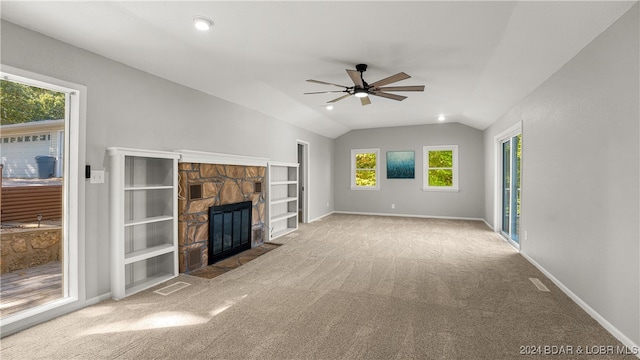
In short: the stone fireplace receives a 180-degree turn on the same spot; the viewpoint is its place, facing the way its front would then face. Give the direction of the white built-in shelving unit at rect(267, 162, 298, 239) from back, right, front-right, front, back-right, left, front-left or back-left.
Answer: right

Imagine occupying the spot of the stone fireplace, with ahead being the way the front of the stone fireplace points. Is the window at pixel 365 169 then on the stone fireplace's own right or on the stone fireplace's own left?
on the stone fireplace's own left

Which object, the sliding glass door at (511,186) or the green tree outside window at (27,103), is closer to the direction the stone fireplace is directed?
the sliding glass door

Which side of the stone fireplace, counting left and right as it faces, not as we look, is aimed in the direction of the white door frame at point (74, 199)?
right

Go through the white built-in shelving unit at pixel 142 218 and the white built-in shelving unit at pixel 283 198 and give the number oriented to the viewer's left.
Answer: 0

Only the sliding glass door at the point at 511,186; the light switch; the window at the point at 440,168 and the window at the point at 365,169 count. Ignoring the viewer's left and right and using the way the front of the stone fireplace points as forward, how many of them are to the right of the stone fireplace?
1

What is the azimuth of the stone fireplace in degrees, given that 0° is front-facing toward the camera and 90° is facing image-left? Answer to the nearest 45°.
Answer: approximately 315°

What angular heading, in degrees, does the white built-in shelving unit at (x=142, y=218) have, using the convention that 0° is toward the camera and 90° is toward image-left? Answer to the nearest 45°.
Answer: approximately 315°

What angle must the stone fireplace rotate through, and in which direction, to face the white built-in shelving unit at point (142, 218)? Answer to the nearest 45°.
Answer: approximately 90° to its right

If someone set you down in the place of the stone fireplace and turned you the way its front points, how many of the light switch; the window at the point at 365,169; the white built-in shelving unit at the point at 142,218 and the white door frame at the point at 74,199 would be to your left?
1

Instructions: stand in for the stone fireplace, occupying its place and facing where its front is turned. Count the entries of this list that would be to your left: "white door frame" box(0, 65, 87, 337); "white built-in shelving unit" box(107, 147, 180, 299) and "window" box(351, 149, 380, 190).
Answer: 1

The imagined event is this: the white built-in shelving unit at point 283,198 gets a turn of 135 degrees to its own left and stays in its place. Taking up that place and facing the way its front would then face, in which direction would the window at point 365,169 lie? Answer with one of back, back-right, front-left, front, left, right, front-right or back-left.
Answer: front-right

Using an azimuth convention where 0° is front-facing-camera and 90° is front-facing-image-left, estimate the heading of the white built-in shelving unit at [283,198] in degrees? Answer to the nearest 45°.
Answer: approximately 315°

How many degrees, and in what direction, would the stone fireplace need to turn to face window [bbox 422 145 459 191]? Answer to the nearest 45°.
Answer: approximately 45° to its left
